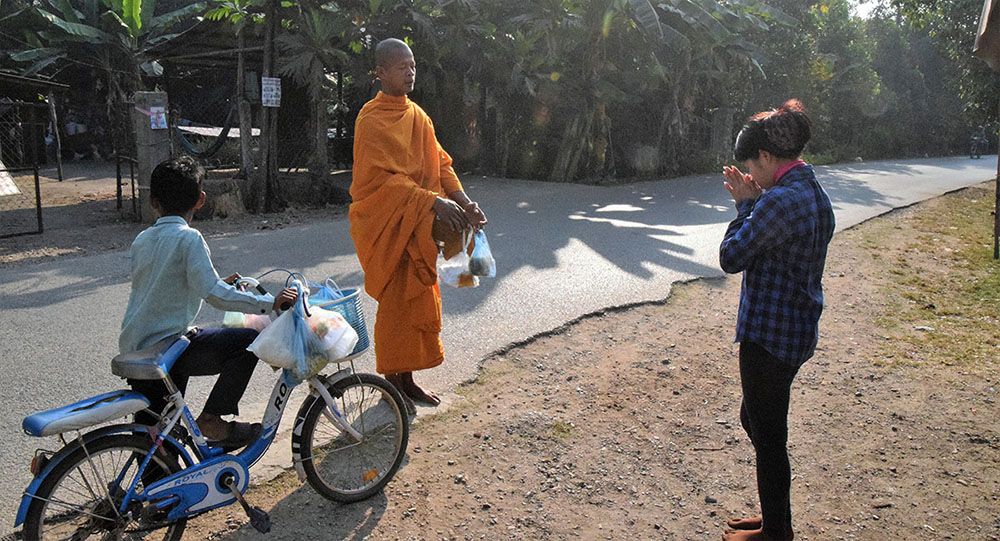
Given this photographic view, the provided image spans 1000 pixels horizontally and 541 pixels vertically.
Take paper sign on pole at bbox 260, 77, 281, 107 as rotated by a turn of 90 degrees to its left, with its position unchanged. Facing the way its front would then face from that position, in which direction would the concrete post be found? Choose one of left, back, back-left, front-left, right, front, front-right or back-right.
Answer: back-right

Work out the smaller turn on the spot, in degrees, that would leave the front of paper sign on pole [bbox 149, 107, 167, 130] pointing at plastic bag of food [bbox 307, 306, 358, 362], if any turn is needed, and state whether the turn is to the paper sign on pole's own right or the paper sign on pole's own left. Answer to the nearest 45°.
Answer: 0° — it already faces it

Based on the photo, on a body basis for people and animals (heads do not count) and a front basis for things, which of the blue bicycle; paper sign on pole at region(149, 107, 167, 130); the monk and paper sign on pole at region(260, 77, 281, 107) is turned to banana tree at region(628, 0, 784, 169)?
the blue bicycle

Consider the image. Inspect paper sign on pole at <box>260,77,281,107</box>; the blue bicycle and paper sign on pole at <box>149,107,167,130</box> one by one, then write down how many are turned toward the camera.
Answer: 2

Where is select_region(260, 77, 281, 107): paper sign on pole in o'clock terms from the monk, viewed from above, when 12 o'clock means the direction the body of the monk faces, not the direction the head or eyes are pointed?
The paper sign on pole is roughly at 7 o'clock from the monk.

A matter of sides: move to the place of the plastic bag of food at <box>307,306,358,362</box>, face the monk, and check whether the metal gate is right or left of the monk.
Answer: left

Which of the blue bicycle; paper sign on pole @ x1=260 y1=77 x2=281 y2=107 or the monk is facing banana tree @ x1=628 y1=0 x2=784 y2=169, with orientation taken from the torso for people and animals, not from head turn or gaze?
the blue bicycle

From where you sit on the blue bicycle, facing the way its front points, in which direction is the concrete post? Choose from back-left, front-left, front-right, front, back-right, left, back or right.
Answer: front-left

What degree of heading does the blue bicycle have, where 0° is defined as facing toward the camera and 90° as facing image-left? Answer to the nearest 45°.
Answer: approximately 225°

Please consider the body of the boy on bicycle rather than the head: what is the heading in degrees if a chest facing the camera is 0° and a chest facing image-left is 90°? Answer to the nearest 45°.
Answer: approximately 225°

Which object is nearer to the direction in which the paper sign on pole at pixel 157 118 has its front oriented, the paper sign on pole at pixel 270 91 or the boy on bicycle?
the boy on bicycle

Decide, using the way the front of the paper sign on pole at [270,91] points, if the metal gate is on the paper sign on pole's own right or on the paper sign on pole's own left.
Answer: on the paper sign on pole's own right

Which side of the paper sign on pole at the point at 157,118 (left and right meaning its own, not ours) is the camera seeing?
front

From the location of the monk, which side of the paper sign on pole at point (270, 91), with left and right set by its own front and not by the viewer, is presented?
front

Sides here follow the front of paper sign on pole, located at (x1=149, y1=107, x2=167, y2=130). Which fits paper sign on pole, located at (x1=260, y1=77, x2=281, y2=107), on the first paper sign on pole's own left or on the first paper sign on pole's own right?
on the first paper sign on pole's own left

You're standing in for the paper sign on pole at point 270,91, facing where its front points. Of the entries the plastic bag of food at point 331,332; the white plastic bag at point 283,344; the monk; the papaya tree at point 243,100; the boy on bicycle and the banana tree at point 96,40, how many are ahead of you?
4

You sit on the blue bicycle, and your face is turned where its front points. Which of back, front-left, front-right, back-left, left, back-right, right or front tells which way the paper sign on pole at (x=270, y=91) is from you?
front-left

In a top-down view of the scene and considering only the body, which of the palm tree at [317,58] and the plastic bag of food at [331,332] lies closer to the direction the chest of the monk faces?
the plastic bag of food

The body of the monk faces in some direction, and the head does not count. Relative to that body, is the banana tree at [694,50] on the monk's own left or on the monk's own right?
on the monk's own left

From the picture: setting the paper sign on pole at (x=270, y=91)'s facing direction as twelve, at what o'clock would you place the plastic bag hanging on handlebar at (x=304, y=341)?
The plastic bag hanging on handlebar is roughly at 12 o'clock from the paper sign on pole.

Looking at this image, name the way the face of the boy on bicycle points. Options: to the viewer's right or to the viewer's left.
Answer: to the viewer's right
